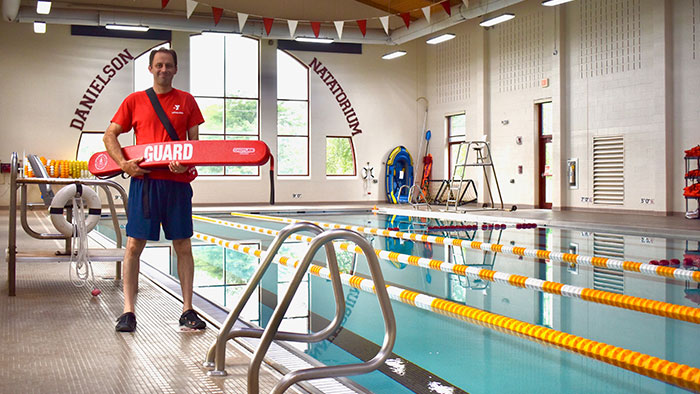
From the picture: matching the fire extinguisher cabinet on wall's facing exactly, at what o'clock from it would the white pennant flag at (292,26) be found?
The white pennant flag is roughly at 1 o'clock from the fire extinguisher cabinet on wall.

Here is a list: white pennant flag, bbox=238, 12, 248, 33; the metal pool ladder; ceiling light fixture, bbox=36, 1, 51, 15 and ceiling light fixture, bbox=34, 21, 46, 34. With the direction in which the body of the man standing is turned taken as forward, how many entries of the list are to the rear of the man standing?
3

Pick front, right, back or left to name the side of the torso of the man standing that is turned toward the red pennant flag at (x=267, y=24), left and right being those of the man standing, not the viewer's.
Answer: back

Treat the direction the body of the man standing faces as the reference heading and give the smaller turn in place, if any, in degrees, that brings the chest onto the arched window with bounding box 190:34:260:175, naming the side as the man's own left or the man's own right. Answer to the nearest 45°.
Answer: approximately 180°

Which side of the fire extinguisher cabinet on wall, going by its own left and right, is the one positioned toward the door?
right

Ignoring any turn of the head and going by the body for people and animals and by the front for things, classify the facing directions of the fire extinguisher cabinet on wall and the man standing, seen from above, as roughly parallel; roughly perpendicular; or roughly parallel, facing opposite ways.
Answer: roughly perpendicular

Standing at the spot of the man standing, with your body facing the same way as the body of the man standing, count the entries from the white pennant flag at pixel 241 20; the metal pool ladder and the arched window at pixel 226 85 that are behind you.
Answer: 2

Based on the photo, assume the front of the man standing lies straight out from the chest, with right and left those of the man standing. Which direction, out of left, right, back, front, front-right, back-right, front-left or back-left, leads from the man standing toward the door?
back-left

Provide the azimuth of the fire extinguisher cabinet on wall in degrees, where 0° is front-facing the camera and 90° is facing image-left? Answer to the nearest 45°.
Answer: approximately 45°
